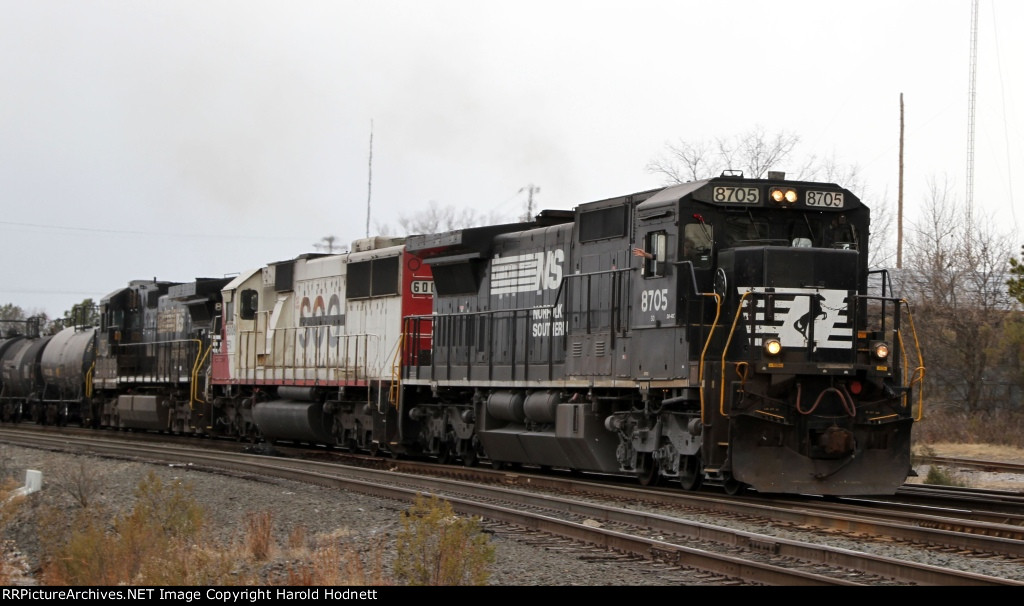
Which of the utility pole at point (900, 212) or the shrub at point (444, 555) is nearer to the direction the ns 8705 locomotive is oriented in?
the shrub

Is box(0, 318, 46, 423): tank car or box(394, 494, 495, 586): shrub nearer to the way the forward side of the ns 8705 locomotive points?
the shrub

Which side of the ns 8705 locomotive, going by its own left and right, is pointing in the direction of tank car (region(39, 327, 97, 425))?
back

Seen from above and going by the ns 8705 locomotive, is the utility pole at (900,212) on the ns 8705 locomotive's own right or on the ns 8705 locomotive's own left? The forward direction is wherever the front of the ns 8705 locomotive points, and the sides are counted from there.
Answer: on the ns 8705 locomotive's own left

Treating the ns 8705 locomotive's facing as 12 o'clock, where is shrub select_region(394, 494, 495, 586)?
The shrub is roughly at 2 o'clock from the ns 8705 locomotive.

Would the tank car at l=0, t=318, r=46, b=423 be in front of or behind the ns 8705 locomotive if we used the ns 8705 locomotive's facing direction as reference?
behind

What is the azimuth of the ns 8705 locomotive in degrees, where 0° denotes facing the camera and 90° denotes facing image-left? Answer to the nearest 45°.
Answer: approximately 315°

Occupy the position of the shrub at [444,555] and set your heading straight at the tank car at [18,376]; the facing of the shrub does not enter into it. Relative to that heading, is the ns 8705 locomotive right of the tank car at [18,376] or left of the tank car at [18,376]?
right

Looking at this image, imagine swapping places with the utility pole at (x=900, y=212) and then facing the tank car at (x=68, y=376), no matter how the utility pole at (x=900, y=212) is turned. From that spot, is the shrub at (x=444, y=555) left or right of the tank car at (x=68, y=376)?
left
